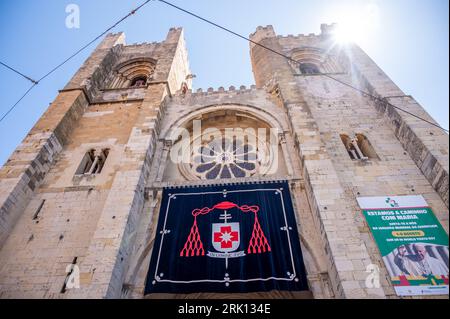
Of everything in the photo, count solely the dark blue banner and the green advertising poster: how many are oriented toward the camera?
2

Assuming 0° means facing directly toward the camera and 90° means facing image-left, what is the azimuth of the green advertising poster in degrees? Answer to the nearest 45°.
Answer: approximately 0°

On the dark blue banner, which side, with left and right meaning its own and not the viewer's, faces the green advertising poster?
left

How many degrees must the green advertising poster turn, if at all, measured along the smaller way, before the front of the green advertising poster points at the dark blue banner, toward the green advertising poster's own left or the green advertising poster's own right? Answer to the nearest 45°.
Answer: approximately 45° to the green advertising poster's own right

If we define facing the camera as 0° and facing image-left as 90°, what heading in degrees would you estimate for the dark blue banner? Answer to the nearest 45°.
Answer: approximately 0°
